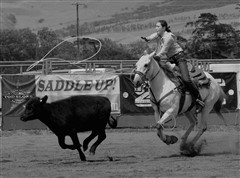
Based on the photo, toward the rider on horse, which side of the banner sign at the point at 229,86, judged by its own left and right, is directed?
front

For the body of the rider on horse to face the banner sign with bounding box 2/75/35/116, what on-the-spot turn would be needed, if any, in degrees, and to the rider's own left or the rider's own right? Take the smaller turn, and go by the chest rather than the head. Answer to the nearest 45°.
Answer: approximately 45° to the rider's own right

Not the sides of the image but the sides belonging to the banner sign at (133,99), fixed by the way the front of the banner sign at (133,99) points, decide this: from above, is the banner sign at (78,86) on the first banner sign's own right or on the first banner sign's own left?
on the first banner sign's own right

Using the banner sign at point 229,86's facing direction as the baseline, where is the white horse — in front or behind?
in front

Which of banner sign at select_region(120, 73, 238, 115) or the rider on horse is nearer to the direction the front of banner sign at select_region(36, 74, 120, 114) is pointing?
the rider on horse

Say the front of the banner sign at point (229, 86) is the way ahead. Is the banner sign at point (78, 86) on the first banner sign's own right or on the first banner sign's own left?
on the first banner sign's own right

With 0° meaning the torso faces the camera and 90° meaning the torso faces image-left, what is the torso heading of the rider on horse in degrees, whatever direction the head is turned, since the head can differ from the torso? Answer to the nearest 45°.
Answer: approximately 90°

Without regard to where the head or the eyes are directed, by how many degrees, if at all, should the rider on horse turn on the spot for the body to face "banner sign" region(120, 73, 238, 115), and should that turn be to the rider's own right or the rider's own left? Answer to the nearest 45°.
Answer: approximately 90° to the rider's own right
